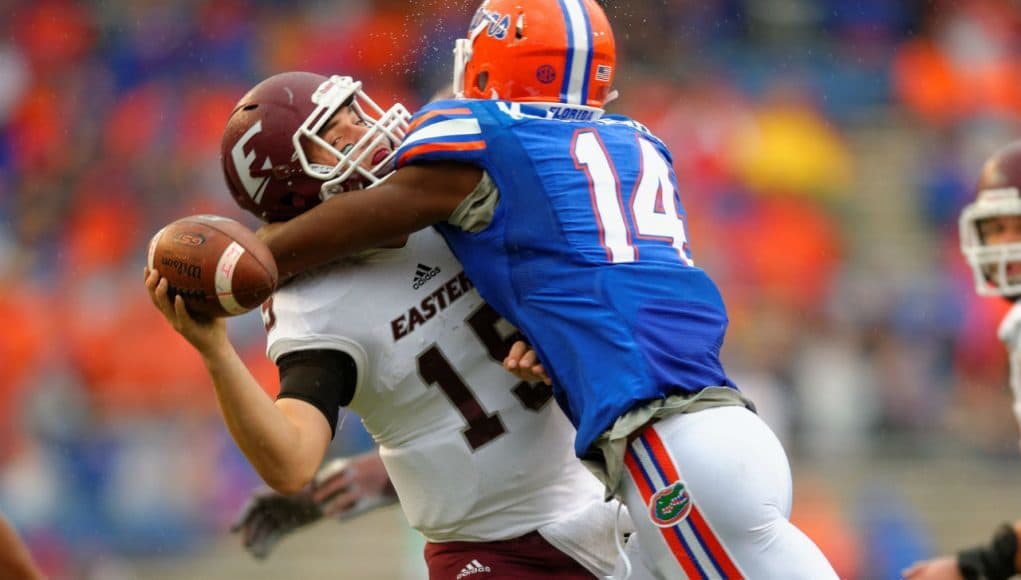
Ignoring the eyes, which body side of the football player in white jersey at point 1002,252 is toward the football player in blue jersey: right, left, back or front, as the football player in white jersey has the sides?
front

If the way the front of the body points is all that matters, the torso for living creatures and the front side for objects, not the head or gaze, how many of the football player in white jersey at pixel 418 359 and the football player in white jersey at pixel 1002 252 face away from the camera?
0

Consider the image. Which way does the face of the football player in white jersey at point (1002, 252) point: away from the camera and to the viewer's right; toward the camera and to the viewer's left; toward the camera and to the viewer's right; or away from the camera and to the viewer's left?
toward the camera and to the viewer's left

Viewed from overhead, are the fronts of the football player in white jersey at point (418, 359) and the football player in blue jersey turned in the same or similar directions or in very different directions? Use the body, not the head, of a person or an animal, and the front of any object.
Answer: very different directions

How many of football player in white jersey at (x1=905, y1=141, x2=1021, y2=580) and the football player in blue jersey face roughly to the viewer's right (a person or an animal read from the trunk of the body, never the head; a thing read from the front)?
0

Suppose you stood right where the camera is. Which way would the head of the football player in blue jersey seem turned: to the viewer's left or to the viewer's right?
to the viewer's left

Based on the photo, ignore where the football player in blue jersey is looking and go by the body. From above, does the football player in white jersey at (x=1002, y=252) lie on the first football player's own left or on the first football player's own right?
on the first football player's own right
